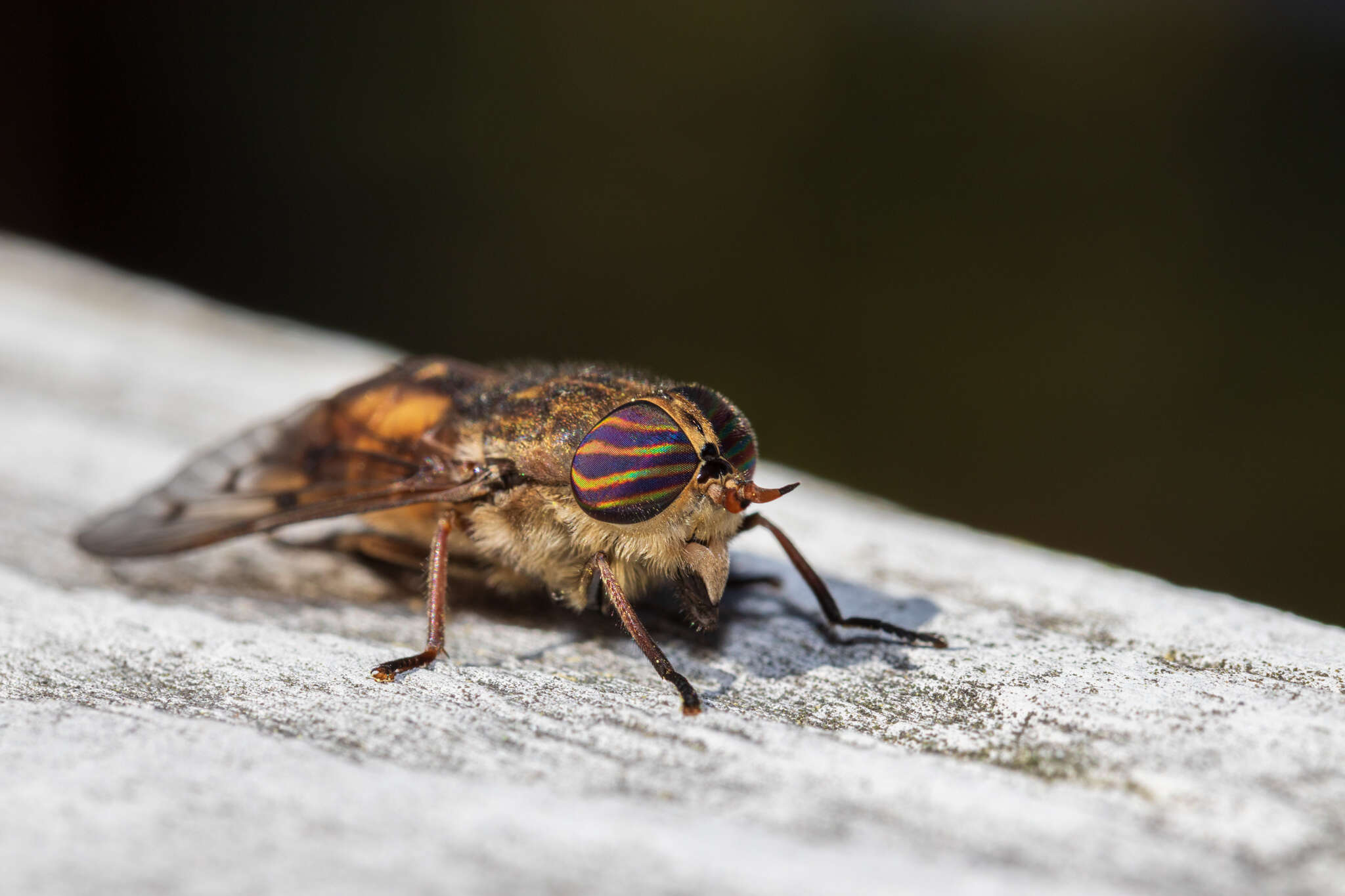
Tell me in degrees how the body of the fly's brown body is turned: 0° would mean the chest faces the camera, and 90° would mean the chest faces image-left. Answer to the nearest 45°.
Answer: approximately 315°
